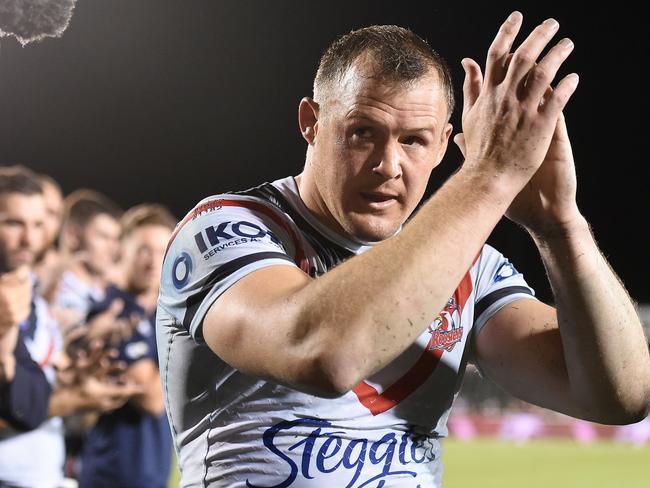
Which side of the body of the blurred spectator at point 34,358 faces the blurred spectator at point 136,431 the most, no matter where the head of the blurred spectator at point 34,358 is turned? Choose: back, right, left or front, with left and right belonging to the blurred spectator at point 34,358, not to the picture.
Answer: left

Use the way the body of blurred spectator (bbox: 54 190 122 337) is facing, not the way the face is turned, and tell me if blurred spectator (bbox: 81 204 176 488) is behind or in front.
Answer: in front

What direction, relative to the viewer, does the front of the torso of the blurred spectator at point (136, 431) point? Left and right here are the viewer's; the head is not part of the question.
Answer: facing the viewer and to the right of the viewer

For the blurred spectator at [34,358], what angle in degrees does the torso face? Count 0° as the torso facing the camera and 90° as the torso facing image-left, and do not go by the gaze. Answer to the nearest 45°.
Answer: approximately 315°

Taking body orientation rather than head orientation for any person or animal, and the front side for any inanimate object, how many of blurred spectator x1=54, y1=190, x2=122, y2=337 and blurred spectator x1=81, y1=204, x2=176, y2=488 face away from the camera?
0

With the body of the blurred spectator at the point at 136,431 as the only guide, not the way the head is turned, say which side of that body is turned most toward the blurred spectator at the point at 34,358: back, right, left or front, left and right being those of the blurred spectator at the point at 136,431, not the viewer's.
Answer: right

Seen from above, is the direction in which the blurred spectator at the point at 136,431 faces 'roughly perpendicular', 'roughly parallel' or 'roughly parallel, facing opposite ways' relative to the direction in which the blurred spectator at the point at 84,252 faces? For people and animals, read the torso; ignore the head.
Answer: roughly parallel
